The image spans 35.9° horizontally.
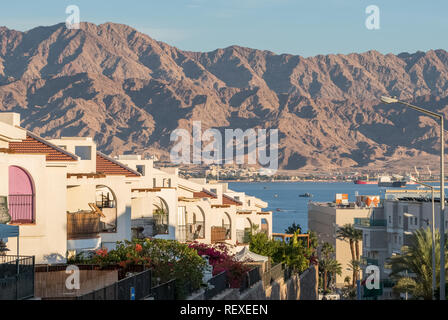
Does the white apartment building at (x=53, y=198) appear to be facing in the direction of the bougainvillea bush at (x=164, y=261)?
yes

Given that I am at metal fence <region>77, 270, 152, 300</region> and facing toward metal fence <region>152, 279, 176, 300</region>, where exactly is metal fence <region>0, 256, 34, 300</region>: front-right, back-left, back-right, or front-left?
back-left

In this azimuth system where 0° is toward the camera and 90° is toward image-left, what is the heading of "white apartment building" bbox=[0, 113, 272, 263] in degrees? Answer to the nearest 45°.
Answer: approximately 315°

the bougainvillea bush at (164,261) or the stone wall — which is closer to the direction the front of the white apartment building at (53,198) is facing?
the bougainvillea bush

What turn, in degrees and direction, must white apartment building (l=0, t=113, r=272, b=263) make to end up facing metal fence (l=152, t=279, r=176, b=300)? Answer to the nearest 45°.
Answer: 0° — it already faces it

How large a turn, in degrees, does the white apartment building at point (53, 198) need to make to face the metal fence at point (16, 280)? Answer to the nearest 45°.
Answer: approximately 45° to its right

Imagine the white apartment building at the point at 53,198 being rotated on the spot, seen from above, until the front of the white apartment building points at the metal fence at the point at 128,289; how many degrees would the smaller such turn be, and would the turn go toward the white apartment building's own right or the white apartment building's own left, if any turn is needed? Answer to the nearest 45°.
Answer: approximately 45° to the white apartment building's own right
